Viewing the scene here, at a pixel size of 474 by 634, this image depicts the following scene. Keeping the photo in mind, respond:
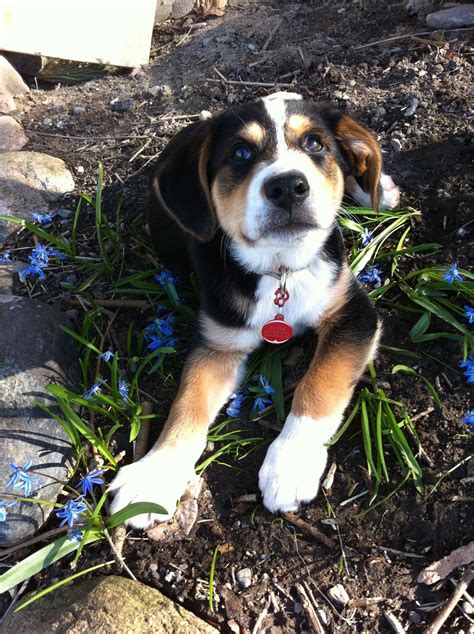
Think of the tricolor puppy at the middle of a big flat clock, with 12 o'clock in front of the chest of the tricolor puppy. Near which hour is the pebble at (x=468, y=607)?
The pebble is roughly at 11 o'clock from the tricolor puppy.

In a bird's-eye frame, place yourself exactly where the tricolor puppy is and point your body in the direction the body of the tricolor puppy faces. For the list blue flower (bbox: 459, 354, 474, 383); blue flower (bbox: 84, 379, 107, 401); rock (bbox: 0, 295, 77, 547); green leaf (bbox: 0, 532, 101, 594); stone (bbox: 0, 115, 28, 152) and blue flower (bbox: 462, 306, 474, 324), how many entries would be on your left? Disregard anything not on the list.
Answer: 2

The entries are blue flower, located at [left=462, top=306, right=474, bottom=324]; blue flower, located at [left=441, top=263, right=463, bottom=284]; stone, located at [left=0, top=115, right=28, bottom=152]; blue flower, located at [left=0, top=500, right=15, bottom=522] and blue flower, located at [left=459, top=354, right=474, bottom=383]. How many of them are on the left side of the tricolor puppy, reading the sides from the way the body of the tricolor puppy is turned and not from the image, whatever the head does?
3

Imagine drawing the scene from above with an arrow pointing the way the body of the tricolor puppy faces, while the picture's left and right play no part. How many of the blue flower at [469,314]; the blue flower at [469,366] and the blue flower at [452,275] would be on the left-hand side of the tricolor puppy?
3

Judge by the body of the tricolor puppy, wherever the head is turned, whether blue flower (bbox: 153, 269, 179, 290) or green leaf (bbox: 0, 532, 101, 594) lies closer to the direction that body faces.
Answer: the green leaf

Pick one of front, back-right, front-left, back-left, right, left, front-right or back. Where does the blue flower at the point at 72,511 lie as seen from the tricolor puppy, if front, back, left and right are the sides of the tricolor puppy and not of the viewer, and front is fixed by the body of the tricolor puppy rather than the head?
front-right

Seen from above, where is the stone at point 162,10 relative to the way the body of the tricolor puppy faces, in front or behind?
behind

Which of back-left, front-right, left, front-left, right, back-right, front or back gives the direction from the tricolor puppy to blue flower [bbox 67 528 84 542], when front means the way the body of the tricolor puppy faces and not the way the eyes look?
front-right

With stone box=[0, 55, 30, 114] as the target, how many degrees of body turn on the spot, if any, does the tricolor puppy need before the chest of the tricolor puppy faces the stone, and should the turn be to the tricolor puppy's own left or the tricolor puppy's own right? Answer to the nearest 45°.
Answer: approximately 135° to the tricolor puppy's own right

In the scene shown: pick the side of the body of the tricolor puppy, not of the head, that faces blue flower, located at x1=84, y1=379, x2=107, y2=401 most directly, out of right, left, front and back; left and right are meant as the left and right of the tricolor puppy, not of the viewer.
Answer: right

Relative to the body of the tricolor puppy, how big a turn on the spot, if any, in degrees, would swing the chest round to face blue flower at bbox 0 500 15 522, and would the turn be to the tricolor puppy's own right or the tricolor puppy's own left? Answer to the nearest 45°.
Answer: approximately 45° to the tricolor puppy's own right

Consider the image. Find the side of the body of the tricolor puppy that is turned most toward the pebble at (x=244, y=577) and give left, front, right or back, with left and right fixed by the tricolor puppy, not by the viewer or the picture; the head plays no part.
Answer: front

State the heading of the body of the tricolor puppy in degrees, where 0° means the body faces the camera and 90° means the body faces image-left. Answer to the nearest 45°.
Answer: approximately 0°

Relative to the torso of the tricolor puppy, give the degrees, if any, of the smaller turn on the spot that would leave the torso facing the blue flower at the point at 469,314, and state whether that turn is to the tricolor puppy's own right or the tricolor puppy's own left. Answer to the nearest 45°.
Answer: approximately 90° to the tricolor puppy's own left

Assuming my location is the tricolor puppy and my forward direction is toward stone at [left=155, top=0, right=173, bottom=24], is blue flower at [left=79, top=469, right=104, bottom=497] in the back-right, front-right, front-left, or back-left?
back-left
